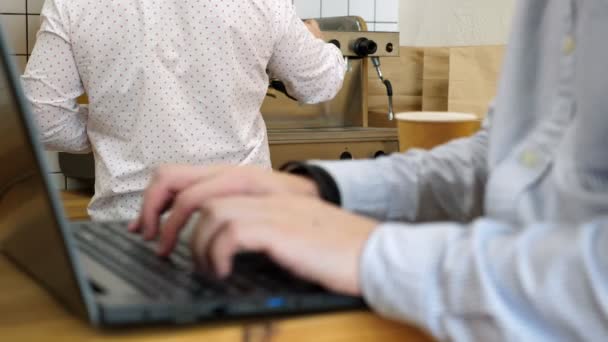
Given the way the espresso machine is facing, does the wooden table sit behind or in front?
in front

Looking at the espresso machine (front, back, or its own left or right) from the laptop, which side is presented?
front

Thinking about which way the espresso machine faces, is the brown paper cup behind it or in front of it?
in front

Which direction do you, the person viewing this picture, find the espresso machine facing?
facing the viewer
